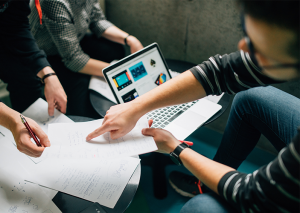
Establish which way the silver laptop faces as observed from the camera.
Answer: facing the viewer and to the right of the viewer

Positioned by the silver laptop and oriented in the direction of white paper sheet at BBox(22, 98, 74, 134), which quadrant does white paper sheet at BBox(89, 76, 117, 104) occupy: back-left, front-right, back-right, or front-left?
front-right
